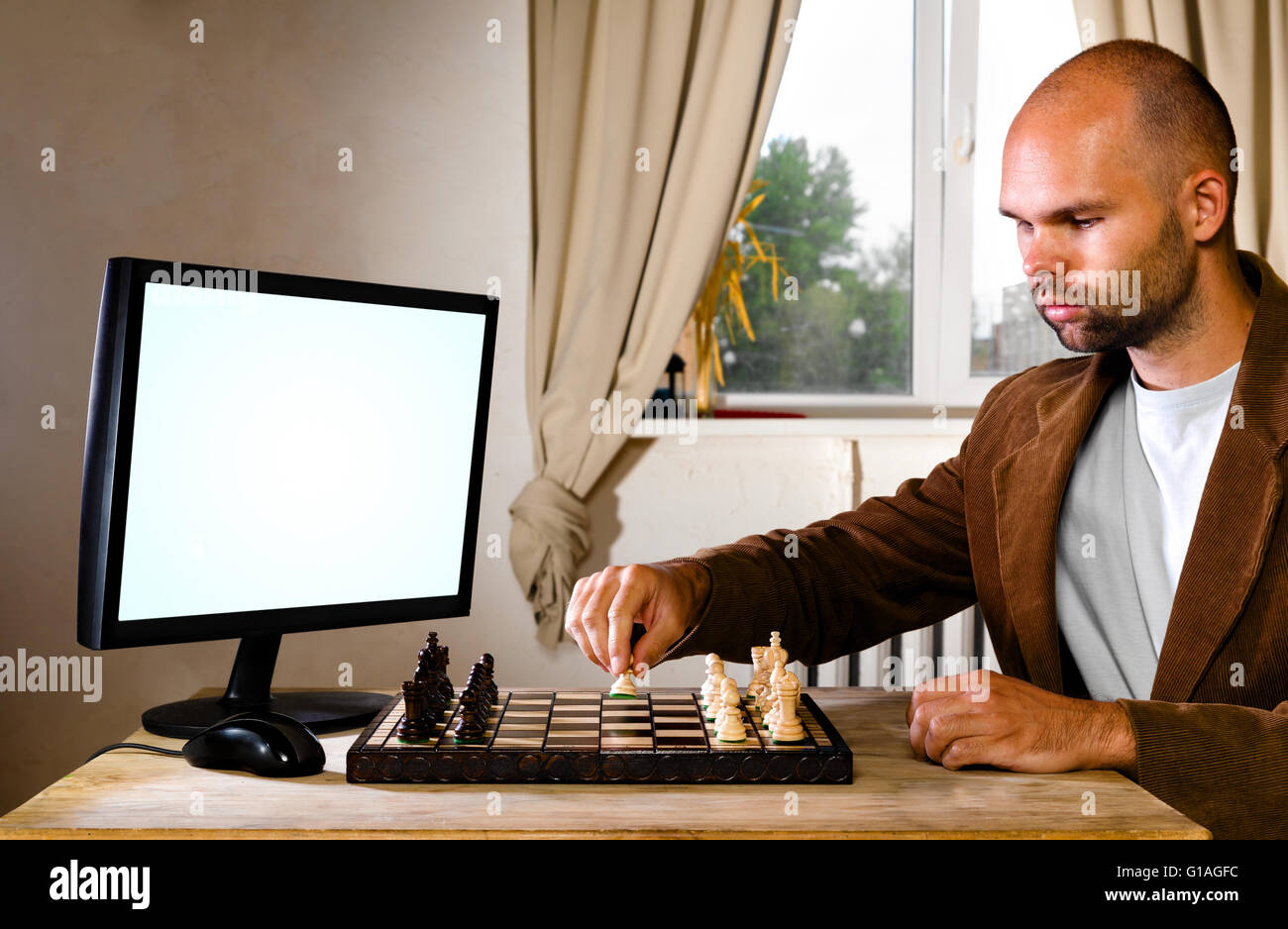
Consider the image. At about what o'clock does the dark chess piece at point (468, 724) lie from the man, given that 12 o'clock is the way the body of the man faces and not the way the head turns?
The dark chess piece is roughly at 12 o'clock from the man.

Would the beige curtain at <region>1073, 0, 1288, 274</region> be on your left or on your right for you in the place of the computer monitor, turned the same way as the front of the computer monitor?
on your left

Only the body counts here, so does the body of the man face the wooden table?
yes

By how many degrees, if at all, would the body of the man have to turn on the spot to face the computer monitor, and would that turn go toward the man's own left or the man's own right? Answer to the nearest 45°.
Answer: approximately 45° to the man's own right

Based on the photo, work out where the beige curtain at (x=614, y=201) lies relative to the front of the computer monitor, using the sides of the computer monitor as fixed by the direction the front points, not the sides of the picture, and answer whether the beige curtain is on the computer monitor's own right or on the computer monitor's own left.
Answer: on the computer monitor's own left

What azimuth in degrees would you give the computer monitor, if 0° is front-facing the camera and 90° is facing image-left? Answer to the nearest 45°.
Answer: approximately 315°
